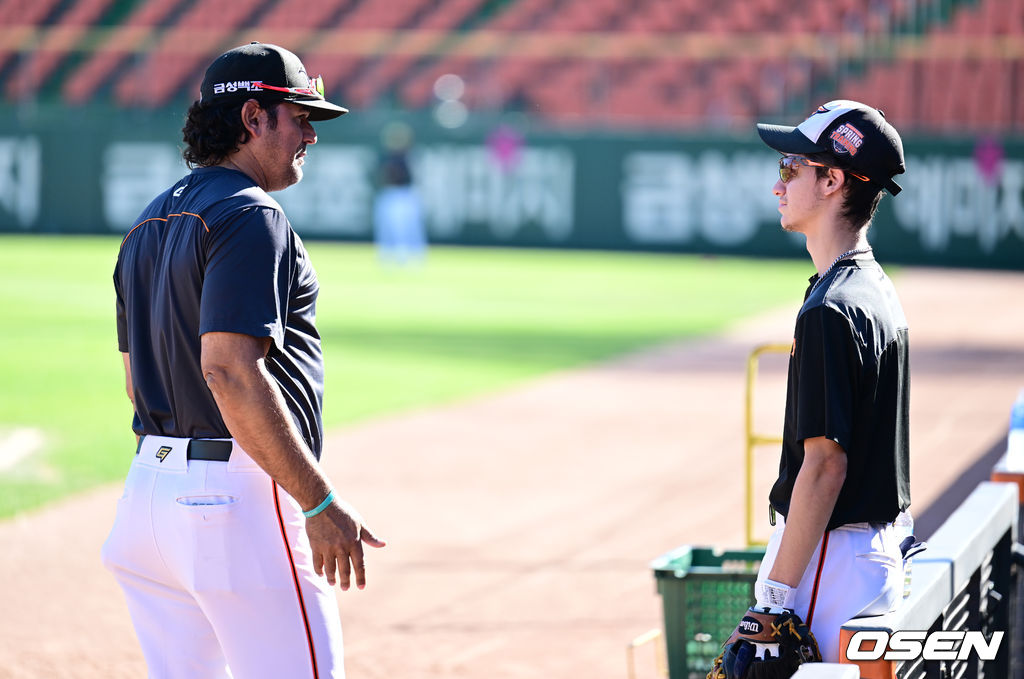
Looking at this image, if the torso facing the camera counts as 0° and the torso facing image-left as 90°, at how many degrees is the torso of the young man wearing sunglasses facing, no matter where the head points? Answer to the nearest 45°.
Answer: approximately 90°

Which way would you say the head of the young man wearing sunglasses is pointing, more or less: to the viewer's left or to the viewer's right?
to the viewer's left

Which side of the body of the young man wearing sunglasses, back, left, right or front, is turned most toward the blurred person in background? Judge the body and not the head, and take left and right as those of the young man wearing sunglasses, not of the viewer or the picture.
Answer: right
